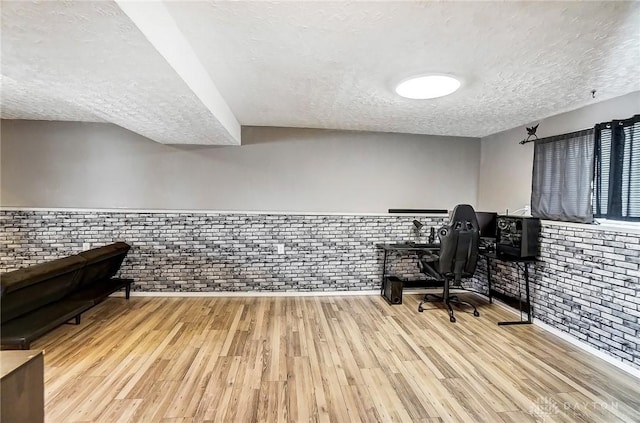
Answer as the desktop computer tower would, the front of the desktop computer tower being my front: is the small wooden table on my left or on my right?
on my right

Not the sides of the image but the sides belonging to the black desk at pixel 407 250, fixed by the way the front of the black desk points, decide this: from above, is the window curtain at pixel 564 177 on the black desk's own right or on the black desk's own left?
on the black desk's own left

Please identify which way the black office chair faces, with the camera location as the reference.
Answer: facing away from the viewer and to the left of the viewer

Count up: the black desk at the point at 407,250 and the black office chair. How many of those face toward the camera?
1

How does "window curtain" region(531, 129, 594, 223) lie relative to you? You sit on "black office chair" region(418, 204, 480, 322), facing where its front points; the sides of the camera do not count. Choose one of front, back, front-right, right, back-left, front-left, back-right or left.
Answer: back-right

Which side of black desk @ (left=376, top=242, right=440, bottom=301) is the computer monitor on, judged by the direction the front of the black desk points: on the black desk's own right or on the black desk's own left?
on the black desk's own left

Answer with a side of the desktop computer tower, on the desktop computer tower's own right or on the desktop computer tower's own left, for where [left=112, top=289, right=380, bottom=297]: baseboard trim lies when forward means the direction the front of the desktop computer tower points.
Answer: on the desktop computer tower's own right
